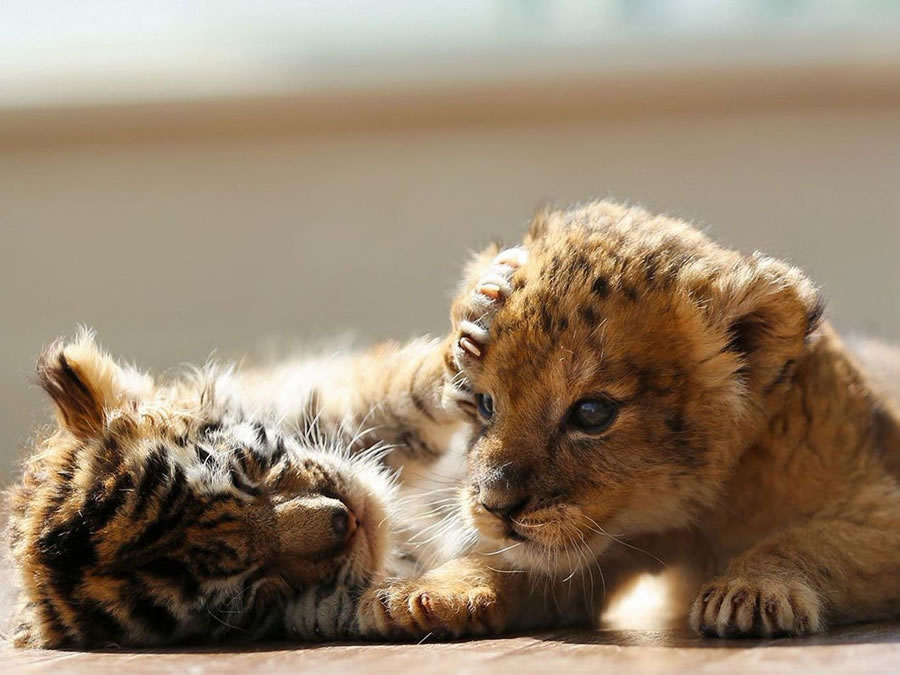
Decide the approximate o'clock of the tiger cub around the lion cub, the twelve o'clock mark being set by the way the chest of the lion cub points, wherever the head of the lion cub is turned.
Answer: The tiger cub is roughly at 1 o'clock from the lion cub.

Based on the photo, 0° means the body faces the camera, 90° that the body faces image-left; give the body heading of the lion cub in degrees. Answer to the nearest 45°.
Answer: approximately 45°
